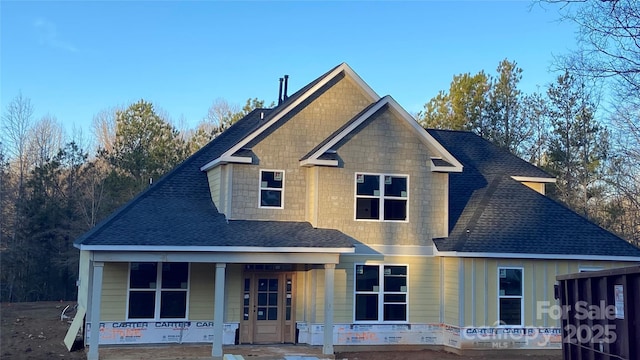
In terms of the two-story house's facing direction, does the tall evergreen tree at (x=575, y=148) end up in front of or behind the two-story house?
behind

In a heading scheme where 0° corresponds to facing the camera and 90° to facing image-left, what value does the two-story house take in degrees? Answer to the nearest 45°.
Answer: approximately 0°

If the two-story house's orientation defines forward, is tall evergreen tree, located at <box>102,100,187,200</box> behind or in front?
behind
